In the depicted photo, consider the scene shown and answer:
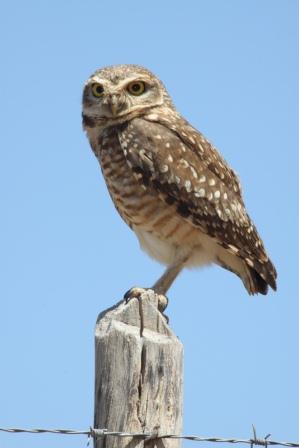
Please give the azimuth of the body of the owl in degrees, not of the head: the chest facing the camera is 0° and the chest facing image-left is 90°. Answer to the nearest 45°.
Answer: approximately 90°
